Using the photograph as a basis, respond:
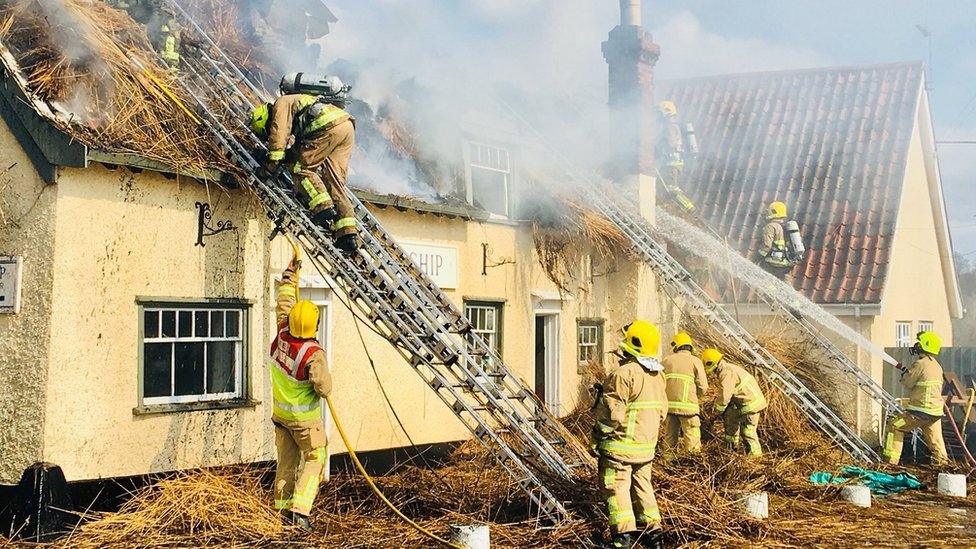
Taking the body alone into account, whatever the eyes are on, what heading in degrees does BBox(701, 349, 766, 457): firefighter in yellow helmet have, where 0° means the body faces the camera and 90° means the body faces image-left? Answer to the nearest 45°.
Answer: approximately 90°

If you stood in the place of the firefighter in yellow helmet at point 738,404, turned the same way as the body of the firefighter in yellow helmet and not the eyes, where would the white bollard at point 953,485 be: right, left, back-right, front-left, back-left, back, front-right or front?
back

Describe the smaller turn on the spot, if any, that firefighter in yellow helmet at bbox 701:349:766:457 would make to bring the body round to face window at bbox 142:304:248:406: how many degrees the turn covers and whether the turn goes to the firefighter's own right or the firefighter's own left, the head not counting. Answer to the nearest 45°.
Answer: approximately 45° to the firefighter's own left

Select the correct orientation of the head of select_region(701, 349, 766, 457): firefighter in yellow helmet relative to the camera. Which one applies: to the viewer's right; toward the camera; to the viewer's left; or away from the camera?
to the viewer's left
